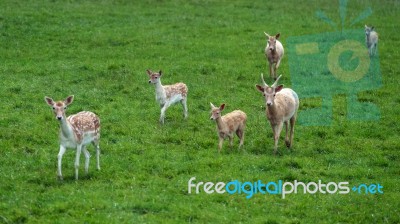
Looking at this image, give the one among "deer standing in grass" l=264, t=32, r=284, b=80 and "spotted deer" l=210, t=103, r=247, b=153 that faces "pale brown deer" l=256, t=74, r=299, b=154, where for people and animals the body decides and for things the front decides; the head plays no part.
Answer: the deer standing in grass

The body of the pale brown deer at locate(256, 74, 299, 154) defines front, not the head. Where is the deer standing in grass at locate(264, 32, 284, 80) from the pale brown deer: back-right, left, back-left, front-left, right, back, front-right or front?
back-right

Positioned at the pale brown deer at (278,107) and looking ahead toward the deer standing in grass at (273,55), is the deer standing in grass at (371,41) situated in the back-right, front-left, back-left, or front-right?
front-right

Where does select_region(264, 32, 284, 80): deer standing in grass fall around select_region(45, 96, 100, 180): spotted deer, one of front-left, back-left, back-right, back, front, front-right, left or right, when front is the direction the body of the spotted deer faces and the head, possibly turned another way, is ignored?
back

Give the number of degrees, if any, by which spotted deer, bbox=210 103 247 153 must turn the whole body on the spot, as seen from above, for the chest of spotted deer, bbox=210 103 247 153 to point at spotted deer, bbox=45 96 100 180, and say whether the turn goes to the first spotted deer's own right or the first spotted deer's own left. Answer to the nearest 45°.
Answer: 0° — it already faces it

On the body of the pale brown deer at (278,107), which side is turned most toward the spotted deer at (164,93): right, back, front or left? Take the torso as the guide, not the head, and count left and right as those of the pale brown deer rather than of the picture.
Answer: right

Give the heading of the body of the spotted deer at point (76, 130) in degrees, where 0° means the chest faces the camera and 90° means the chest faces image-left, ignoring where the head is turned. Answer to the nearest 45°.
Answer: approximately 45°

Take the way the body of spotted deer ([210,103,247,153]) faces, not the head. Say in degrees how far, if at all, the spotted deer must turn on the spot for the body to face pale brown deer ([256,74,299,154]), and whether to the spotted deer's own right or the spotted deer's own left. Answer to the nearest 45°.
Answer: approximately 135° to the spotted deer's own left

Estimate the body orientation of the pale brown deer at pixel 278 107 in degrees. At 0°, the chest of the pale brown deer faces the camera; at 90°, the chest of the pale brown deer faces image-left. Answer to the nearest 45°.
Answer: approximately 45°

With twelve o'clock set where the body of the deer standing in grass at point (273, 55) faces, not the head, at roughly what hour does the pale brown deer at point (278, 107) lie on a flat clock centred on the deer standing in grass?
The pale brown deer is roughly at 12 o'clock from the deer standing in grass.

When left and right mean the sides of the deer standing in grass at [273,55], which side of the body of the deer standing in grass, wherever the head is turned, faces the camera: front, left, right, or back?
front

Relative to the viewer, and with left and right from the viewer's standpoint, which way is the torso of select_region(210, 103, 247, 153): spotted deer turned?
facing the viewer and to the left of the viewer

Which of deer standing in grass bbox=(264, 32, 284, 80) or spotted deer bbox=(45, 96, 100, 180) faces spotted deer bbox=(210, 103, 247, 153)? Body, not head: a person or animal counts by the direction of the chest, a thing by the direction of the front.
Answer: the deer standing in grass

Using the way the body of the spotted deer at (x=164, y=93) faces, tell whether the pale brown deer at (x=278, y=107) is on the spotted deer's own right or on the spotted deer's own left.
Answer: on the spotted deer's own left

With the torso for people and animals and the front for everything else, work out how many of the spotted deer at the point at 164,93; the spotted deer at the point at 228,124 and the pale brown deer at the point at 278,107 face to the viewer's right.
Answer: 0
